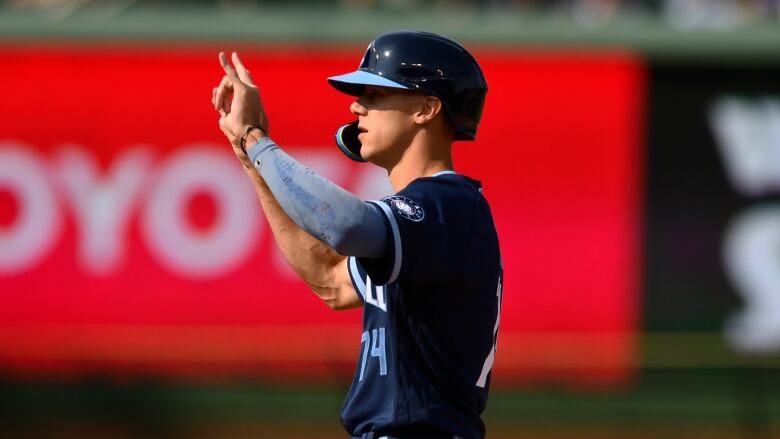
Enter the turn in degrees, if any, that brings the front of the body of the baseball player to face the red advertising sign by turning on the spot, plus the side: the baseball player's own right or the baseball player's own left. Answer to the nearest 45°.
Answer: approximately 90° to the baseball player's own right

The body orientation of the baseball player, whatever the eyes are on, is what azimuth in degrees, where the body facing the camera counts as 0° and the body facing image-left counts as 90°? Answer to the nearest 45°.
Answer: approximately 90°

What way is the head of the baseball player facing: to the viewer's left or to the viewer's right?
to the viewer's left

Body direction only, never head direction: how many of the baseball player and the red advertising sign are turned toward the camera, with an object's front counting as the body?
1

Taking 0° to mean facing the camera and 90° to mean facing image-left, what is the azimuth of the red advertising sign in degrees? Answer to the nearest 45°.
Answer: approximately 0°

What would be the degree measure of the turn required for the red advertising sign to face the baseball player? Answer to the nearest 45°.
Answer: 0° — it already faces them

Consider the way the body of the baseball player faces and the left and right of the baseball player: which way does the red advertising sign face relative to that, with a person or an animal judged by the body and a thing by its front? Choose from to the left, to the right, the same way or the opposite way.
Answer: to the left
